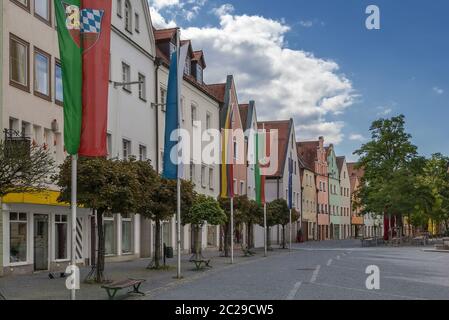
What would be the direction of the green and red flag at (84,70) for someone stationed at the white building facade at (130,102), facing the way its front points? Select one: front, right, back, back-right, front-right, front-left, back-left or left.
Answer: front-right

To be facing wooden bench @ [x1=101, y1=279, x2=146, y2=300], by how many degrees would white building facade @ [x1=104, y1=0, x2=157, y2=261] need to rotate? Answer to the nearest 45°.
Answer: approximately 45° to its right

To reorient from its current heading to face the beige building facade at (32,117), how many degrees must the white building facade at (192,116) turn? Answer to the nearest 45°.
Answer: approximately 45° to its right

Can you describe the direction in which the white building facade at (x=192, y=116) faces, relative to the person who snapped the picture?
facing the viewer and to the right of the viewer

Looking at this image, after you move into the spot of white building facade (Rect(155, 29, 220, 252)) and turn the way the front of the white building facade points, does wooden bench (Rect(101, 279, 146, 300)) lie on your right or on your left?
on your right

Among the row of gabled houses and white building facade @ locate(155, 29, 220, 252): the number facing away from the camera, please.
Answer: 0
